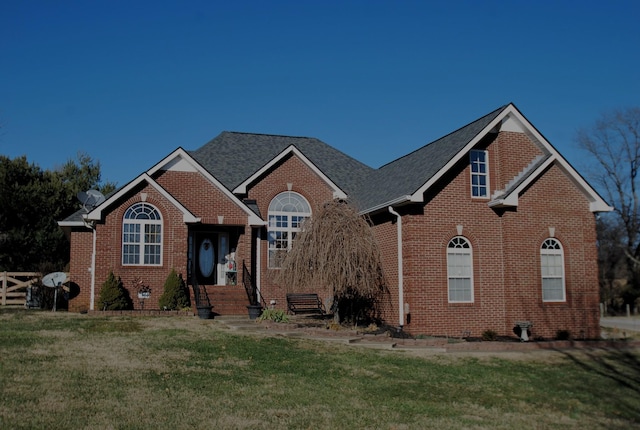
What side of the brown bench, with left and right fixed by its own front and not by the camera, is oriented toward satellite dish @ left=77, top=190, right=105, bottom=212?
right

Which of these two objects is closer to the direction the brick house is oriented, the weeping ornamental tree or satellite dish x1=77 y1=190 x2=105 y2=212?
the weeping ornamental tree

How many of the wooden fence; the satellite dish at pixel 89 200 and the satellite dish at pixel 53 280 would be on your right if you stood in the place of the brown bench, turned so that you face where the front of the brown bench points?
3

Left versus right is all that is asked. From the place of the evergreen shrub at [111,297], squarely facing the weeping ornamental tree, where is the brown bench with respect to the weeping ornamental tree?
left

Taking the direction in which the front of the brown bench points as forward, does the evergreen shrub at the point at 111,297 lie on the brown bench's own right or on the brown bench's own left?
on the brown bench's own right

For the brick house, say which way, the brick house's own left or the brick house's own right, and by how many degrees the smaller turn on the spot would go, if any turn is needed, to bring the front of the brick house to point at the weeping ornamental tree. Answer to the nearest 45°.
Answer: approximately 45° to the brick house's own right

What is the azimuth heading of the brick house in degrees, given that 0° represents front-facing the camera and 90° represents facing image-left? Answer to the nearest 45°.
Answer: approximately 0°

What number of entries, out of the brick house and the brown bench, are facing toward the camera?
2

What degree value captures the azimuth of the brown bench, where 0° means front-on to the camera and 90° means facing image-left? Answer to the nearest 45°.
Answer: approximately 0°

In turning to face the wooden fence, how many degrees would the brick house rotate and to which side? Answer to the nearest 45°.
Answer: approximately 90° to its right

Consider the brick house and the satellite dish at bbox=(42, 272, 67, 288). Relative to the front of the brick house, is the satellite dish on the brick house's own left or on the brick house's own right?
on the brick house's own right
